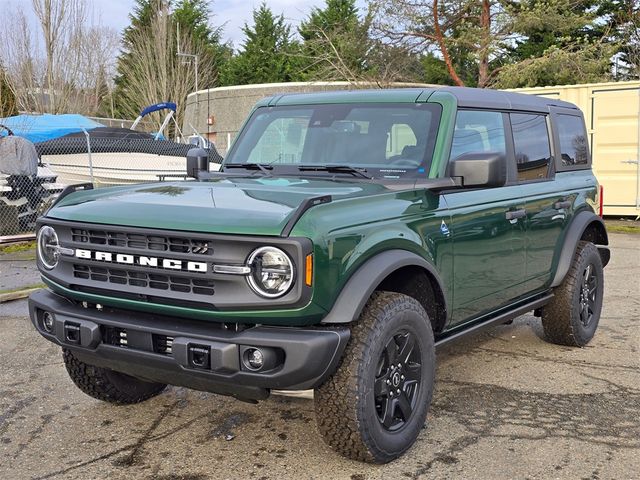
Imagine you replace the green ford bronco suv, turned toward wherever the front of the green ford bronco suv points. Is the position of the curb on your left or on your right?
on your right

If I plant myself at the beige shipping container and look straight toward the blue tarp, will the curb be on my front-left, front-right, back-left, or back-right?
front-left

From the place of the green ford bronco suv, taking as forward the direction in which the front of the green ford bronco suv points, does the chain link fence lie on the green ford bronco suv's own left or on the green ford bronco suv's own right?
on the green ford bronco suv's own right

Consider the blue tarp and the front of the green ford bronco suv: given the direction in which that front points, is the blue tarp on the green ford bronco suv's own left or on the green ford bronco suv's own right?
on the green ford bronco suv's own right

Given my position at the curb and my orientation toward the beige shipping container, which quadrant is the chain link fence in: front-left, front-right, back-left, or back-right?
front-left

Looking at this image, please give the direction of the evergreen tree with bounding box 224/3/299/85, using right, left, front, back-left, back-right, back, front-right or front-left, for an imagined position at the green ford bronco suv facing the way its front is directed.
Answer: back-right

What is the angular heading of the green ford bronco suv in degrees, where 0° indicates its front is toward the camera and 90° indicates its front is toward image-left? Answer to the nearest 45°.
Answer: approximately 45°

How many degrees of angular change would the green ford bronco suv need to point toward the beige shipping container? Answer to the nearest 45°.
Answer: approximately 180°
